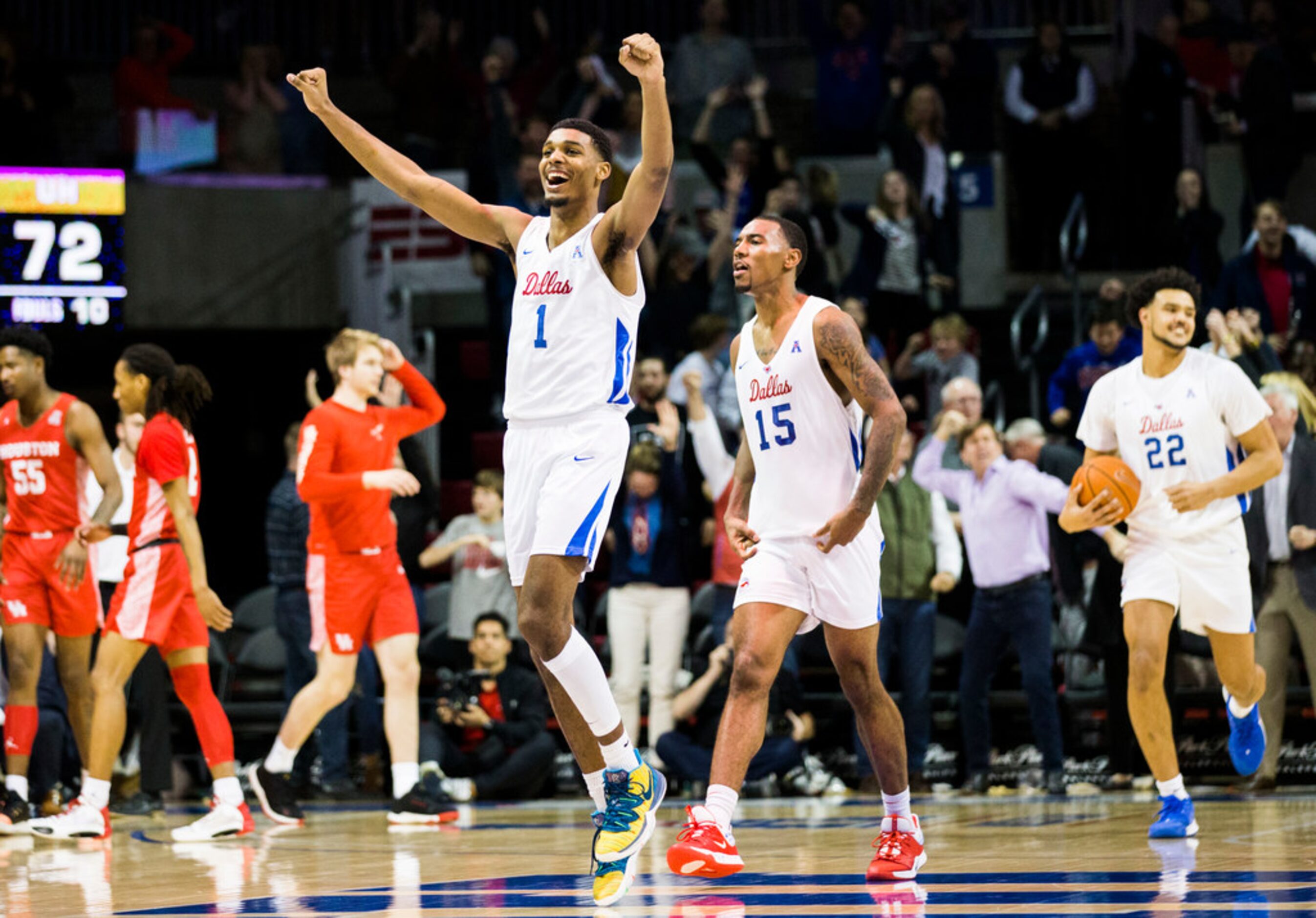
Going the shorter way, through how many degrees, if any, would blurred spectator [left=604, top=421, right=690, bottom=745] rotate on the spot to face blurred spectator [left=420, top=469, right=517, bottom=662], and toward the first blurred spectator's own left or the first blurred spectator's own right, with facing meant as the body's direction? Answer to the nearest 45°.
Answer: approximately 135° to the first blurred spectator's own right

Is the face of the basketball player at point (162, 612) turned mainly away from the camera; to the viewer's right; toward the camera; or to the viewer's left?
to the viewer's left

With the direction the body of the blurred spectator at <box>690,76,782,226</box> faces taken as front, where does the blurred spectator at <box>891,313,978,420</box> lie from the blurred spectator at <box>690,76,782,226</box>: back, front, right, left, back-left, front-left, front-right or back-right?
front-left

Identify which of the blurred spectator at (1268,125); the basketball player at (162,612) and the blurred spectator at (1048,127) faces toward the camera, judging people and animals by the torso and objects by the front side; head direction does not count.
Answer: the blurred spectator at (1048,127)

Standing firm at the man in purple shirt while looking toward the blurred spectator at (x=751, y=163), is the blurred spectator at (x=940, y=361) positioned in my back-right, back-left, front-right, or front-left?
front-right

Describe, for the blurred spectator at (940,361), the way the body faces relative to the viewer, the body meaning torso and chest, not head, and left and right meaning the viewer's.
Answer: facing the viewer and to the left of the viewer

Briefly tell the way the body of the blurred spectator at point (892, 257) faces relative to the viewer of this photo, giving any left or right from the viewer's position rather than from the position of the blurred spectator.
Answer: facing the viewer

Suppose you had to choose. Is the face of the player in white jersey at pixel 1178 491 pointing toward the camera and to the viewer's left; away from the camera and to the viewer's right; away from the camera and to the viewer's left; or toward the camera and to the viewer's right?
toward the camera and to the viewer's right

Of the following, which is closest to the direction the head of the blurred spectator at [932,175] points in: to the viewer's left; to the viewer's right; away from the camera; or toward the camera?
toward the camera

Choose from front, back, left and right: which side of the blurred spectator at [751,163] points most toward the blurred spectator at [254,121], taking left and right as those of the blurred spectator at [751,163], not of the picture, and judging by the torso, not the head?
right

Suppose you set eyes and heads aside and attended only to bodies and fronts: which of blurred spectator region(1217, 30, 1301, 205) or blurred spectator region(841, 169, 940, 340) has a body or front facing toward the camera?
blurred spectator region(841, 169, 940, 340)

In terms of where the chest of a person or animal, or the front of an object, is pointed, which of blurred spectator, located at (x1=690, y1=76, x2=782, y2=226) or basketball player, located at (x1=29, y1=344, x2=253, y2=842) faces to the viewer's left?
the basketball player

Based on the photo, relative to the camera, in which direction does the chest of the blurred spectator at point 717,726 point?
toward the camera

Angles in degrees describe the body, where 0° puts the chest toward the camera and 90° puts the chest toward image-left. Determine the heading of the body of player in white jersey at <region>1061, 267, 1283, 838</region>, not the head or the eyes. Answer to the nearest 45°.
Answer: approximately 0°

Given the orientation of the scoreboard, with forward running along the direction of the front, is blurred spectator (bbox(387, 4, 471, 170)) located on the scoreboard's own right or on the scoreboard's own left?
on the scoreboard's own left

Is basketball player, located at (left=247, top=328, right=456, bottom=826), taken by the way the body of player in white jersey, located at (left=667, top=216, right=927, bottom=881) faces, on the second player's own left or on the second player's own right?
on the second player's own right

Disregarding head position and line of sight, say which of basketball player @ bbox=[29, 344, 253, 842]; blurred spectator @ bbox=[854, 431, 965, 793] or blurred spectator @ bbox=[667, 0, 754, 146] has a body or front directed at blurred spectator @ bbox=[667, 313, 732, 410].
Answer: blurred spectator @ bbox=[667, 0, 754, 146]

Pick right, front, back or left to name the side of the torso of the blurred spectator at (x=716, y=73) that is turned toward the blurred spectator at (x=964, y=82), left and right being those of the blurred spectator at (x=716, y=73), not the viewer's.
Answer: left
